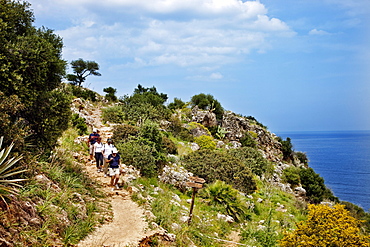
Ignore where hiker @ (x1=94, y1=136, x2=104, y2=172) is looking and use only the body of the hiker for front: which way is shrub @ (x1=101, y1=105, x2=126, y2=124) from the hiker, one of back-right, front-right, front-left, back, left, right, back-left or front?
back

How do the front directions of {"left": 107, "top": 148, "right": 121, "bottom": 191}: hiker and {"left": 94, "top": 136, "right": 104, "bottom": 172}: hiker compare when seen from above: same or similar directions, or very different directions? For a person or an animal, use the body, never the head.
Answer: same or similar directions

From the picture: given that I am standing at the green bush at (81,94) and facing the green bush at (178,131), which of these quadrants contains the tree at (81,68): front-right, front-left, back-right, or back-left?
back-left

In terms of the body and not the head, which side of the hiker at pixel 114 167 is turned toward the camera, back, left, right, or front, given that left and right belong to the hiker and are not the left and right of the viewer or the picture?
front

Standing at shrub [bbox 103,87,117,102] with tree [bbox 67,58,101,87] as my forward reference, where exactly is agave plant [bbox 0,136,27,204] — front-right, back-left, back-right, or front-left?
back-left

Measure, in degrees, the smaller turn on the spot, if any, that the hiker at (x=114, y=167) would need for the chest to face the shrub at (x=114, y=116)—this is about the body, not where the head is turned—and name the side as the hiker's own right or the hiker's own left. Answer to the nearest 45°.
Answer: approximately 180°

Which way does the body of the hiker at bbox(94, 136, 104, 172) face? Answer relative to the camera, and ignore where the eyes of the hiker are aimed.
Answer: toward the camera
